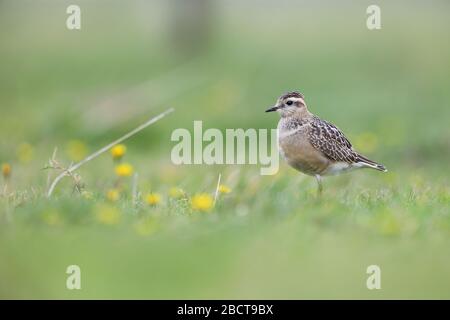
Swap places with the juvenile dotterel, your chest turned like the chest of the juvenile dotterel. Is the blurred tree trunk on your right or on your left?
on your right

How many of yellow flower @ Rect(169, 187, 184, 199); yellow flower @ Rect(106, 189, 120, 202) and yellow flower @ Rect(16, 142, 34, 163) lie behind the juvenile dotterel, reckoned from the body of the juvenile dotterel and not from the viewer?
0

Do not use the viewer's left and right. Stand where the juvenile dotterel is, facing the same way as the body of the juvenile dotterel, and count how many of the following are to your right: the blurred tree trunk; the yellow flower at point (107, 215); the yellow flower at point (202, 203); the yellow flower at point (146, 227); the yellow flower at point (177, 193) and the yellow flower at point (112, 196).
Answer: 1

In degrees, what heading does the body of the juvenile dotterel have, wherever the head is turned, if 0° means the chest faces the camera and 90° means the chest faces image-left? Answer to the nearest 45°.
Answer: approximately 90°

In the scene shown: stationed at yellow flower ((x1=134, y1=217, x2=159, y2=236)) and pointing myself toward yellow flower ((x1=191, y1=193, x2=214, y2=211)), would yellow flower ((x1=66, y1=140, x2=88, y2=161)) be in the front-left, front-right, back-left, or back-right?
front-left

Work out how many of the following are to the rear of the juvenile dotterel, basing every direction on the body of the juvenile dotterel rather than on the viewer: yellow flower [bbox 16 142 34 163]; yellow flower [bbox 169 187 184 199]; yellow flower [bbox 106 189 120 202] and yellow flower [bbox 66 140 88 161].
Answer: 0

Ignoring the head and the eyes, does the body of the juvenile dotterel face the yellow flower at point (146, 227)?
no

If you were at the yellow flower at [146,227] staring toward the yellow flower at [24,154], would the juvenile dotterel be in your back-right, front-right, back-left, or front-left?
front-right

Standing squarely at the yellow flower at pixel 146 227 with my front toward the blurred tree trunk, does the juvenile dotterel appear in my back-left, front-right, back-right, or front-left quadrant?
front-right

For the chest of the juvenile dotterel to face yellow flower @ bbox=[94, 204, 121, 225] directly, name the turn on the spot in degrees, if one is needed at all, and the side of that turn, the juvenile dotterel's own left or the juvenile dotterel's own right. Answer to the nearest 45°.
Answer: approximately 45° to the juvenile dotterel's own left

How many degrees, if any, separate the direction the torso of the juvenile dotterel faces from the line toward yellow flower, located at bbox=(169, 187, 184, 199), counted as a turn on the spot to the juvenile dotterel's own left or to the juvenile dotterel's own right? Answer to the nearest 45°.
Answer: approximately 45° to the juvenile dotterel's own left

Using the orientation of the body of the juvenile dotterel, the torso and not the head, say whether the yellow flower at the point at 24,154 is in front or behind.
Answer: in front
